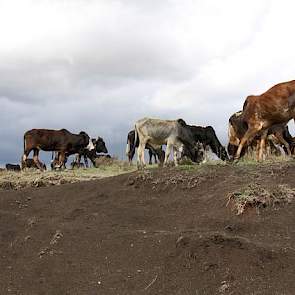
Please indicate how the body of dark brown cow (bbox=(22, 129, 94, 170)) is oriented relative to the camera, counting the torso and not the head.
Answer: to the viewer's right

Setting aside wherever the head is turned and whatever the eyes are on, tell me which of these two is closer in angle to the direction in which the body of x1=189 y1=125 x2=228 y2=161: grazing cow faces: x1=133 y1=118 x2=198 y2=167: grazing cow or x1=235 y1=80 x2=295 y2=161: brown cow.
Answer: the brown cow

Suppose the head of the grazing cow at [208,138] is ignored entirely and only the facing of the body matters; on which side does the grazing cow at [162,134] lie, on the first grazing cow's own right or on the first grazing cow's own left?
on the first grazing cow's own right

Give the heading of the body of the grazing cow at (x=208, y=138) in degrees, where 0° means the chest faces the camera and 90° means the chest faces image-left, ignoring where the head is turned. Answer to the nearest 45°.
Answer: approximately 270°

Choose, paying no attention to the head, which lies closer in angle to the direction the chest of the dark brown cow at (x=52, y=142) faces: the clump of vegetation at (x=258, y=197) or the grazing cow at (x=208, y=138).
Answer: the grazing cow

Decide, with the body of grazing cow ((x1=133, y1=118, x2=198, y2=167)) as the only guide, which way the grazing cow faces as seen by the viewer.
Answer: to the viewer's right

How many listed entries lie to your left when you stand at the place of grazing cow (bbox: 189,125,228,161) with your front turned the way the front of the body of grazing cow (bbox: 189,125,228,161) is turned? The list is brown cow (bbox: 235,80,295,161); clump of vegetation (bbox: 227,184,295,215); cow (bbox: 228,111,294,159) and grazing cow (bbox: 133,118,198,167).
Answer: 0
